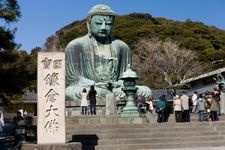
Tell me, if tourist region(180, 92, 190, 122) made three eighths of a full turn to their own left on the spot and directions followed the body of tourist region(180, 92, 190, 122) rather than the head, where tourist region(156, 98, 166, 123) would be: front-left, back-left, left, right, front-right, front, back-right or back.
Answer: front-right

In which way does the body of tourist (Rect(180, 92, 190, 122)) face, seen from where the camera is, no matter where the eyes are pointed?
away from the camera

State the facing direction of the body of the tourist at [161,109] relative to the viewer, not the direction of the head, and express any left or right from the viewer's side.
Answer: facing away from the viewer

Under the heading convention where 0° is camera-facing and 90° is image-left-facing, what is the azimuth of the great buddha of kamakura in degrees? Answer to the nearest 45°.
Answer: approximately 315°

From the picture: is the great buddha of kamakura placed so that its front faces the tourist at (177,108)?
yes
